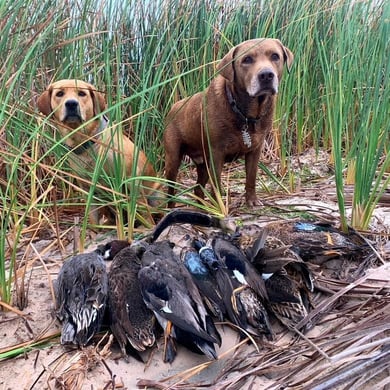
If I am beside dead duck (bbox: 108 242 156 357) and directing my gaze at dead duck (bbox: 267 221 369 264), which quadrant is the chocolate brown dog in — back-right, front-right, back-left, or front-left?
front-left

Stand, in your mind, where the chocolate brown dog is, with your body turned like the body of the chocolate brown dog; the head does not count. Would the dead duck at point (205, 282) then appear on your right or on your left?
on your right

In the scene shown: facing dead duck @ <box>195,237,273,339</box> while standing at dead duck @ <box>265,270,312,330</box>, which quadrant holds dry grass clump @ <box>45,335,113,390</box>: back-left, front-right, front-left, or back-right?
front-left

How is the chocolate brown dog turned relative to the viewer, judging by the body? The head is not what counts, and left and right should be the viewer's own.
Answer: facing the viewer and to the right of the viewer

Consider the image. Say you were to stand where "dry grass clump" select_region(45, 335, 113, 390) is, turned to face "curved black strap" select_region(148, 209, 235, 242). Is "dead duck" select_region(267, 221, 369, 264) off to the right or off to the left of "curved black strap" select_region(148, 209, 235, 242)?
right

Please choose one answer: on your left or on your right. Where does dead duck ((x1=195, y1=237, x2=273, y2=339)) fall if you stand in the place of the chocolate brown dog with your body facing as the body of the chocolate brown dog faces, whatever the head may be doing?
on your right

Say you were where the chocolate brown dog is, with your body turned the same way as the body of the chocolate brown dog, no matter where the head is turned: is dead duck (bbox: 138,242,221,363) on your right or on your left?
on your right

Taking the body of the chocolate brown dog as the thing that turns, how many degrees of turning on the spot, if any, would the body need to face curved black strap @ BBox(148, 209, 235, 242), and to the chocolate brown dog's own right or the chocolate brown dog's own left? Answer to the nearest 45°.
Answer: approximately 45° to the chocolate brown dog's own right

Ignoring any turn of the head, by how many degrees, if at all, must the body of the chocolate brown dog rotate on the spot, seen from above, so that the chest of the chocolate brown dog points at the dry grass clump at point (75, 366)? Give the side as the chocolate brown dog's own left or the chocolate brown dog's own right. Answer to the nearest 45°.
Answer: approximately 45° to the chocolate brown dog's own right

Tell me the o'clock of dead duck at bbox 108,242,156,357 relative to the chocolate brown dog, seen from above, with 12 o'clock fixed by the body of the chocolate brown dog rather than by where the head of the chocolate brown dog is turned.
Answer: The dead duck is roughly at 2 o'clock from the chocolate brown dog.

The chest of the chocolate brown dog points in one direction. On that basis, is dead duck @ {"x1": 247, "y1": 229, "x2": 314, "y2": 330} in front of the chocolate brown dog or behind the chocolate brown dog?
in front

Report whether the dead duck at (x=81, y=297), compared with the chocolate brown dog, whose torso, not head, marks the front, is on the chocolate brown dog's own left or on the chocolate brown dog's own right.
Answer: on the chocolate brown dog's own right
